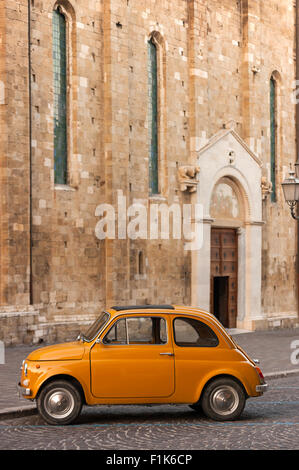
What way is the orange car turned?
to the viewer's left
